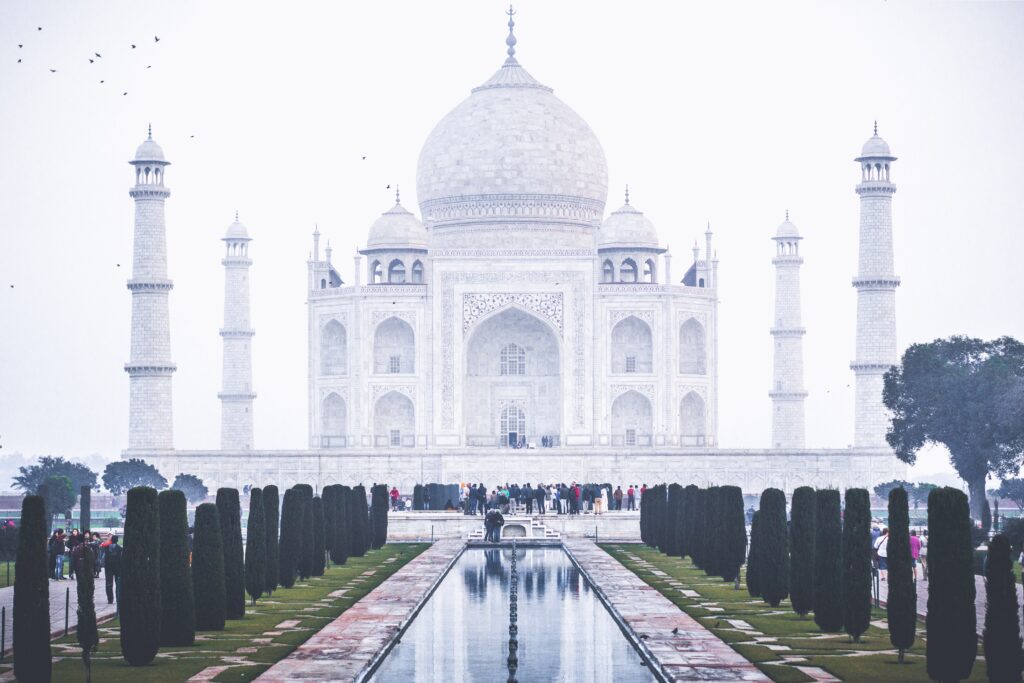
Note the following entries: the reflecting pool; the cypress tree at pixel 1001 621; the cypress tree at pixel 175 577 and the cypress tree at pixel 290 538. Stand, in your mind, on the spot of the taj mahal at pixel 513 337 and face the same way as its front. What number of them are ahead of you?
4

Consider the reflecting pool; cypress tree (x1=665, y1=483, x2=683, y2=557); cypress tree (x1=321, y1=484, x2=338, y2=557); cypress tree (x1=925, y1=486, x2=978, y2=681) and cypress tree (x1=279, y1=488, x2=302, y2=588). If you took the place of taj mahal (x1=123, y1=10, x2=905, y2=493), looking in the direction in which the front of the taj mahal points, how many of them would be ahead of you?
5

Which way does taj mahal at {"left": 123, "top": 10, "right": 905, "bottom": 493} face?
toward the camera

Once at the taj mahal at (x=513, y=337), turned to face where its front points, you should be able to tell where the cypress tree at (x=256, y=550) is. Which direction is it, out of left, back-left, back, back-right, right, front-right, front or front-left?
front

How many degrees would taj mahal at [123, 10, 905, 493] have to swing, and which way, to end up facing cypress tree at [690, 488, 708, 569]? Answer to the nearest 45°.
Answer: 0° — it already faces it

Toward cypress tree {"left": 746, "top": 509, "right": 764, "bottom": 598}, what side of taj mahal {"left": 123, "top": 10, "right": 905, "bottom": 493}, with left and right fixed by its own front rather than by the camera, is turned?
front

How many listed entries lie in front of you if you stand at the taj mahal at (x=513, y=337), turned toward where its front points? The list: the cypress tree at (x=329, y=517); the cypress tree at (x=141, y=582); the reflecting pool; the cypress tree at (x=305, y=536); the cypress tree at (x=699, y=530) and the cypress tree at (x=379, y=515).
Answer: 6

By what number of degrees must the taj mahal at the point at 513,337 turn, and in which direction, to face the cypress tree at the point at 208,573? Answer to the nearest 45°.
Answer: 0° — it already faces it

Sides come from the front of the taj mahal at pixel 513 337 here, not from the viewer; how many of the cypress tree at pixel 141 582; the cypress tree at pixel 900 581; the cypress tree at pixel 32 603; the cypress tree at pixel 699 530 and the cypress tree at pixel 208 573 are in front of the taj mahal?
5

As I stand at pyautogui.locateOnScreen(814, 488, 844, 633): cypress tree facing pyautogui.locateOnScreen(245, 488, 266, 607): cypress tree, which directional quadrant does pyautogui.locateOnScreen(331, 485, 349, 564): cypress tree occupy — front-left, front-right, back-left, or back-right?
front-right

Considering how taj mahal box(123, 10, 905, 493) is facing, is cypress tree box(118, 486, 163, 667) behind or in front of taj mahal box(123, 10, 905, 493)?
in front

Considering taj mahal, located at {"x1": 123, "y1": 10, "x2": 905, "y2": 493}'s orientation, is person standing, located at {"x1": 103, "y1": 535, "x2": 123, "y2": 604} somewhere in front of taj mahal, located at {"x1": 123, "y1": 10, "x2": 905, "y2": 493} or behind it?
in front

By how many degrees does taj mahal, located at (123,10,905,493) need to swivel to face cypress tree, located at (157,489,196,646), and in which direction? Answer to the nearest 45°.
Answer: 0° — it already faces it

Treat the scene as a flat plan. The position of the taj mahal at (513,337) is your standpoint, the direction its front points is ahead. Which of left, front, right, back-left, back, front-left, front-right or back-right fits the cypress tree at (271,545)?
front

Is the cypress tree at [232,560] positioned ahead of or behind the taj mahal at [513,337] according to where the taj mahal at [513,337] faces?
ahead

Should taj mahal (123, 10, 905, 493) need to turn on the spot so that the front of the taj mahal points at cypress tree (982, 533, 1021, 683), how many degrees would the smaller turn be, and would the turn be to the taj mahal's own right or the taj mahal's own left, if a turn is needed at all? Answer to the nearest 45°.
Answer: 0° — it already faces it

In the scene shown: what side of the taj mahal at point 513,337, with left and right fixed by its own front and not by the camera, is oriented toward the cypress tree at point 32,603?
front

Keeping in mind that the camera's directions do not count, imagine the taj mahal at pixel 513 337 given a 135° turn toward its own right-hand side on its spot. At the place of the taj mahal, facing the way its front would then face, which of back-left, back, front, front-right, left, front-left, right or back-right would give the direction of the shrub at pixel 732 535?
back-left
